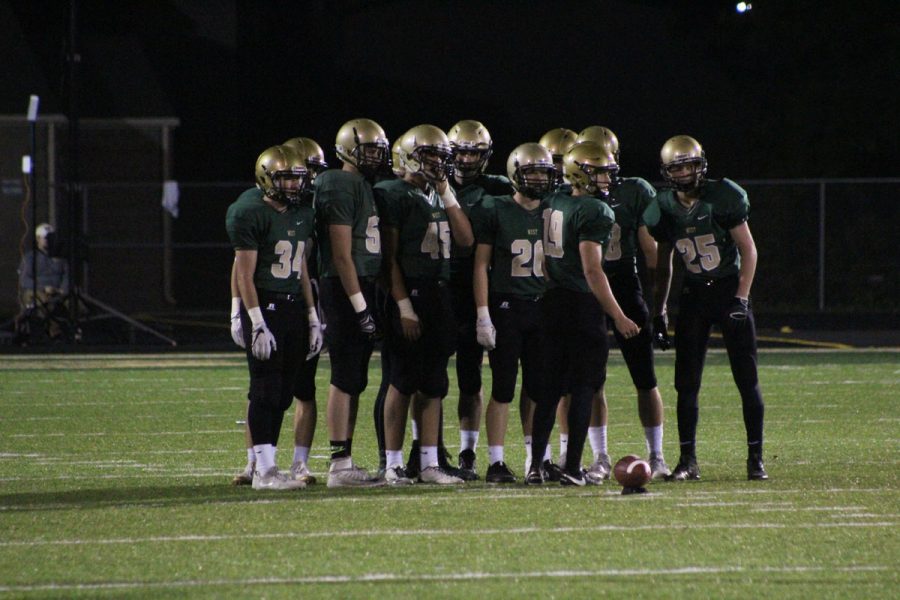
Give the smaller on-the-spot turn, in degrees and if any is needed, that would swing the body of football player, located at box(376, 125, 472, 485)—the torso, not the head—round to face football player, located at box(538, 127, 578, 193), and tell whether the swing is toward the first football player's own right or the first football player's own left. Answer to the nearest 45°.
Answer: approximately 90° to the first football player's own left

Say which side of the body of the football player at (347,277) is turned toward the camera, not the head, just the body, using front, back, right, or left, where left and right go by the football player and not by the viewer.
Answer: right

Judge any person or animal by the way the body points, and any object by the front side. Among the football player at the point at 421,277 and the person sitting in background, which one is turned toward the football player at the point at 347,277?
the person sitting in background

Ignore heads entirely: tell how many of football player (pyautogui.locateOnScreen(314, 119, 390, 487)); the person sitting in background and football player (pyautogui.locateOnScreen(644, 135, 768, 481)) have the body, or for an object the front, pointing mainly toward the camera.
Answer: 2

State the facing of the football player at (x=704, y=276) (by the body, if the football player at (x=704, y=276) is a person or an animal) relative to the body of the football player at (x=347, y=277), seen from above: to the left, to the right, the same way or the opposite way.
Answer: to the right

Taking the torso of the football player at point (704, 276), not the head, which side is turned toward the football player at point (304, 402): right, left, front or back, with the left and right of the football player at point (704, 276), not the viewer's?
right

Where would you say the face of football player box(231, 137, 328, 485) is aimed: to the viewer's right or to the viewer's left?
to the viewer's right

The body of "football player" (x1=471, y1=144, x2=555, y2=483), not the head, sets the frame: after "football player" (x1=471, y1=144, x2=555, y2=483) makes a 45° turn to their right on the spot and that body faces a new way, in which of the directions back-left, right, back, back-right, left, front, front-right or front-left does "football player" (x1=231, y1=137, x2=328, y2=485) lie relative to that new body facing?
right

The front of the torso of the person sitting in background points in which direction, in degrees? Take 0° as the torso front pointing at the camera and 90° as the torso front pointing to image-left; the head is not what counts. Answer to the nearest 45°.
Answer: approximately 0°
